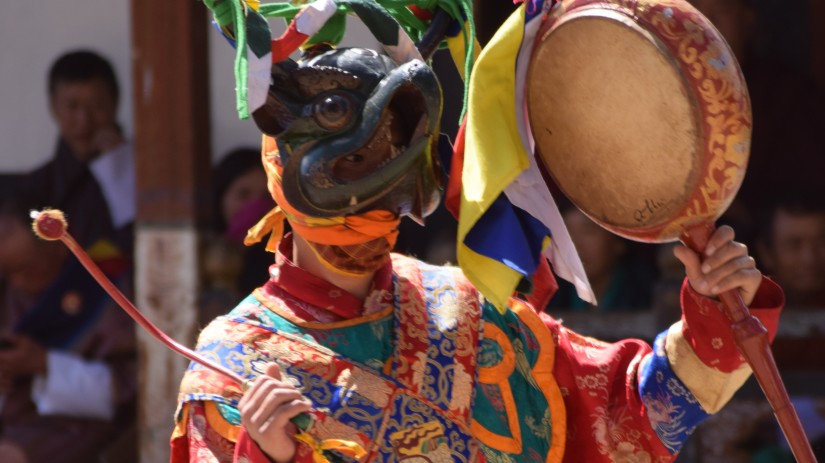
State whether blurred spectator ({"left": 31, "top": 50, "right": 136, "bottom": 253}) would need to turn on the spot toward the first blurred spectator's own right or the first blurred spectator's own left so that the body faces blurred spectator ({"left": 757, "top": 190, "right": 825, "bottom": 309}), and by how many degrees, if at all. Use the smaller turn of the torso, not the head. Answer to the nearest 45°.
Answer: approximately 45° to the first blurred spectator's own left

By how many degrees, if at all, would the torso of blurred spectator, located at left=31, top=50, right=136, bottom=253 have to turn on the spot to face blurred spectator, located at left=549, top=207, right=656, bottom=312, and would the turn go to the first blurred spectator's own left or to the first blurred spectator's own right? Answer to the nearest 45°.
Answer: approximately 45° to the first blurred spectator's own left

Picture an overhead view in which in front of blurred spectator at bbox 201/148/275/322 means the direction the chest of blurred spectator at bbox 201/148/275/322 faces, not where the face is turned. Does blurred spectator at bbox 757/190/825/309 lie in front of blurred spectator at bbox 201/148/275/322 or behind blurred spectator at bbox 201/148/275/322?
in front

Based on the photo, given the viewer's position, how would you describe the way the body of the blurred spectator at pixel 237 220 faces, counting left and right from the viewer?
facing the viewer and to the right of the viewer

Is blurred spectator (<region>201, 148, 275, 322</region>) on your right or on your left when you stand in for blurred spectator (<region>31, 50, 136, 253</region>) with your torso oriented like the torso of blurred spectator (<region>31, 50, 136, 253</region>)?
on your left

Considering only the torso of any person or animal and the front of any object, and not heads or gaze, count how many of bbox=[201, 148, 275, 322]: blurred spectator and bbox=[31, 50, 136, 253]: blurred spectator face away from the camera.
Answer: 0

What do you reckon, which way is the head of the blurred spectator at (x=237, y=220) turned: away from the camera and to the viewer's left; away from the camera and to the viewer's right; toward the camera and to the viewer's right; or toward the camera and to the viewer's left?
toward the camera and to the viewer's right

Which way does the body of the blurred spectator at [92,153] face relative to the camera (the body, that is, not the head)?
toward the camera
